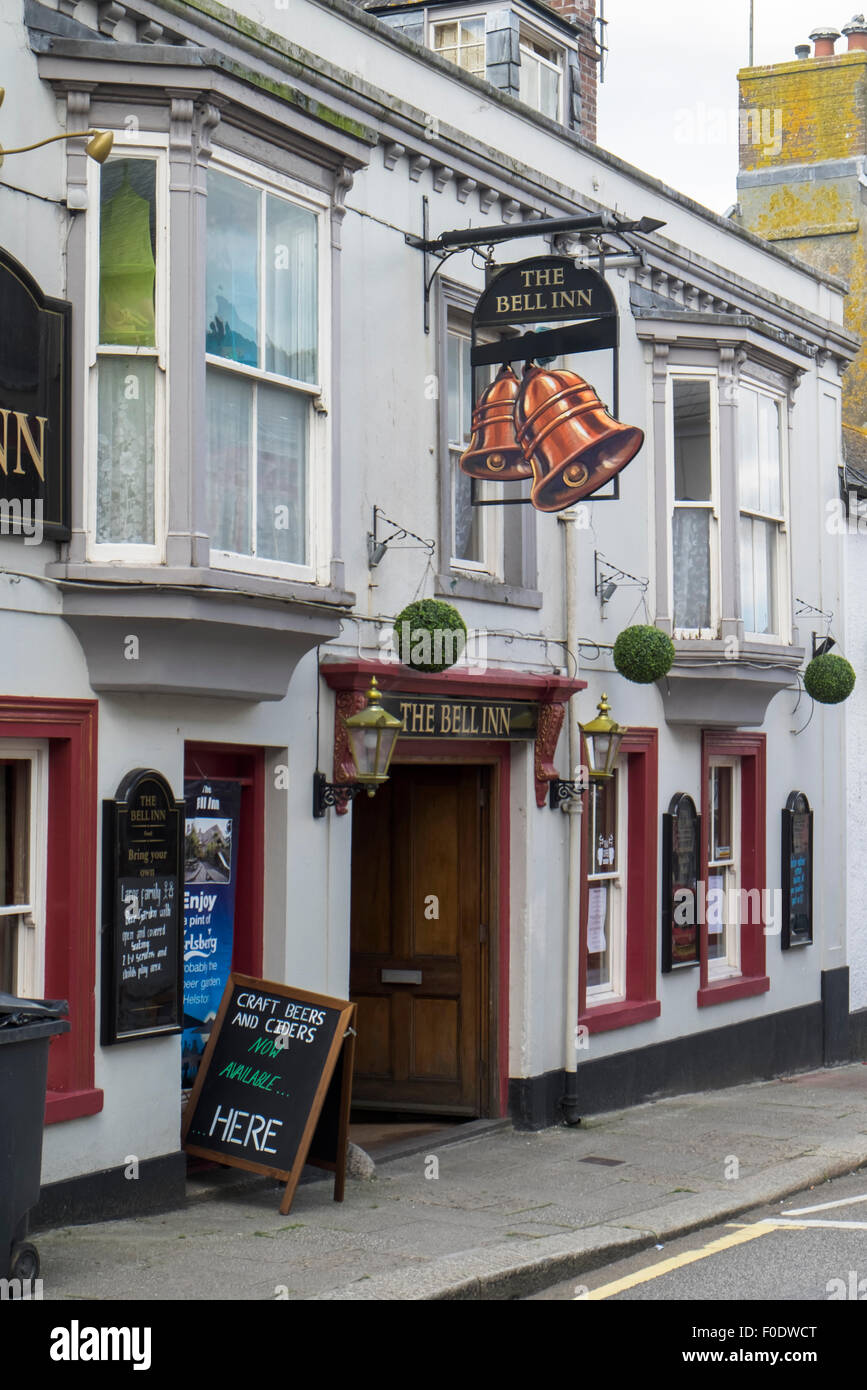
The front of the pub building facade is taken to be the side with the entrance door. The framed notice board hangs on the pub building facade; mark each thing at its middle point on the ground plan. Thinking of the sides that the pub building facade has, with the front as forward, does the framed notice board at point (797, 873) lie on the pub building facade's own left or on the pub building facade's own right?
on the pub building facade's own left

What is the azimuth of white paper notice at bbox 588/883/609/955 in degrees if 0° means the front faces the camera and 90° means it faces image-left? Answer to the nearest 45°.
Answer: approximately 315°

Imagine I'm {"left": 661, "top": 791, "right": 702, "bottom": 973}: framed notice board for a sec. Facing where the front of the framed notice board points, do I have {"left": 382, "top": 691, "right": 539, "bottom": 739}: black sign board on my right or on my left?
on my right

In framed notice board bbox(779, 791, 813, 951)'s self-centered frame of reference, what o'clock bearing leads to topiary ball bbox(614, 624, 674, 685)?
The topiary ball is roughly at 2 o'clock from the framed notice board.

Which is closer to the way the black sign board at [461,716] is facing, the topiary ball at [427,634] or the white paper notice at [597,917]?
the topiary ball

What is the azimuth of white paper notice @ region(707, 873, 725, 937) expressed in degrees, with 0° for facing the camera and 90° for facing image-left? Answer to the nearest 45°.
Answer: approximately 315°

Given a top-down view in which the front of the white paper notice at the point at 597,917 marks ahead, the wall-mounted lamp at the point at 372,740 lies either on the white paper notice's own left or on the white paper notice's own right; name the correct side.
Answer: on the white paper notice's own right

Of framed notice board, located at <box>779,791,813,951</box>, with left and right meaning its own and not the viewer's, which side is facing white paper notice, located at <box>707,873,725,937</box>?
right
